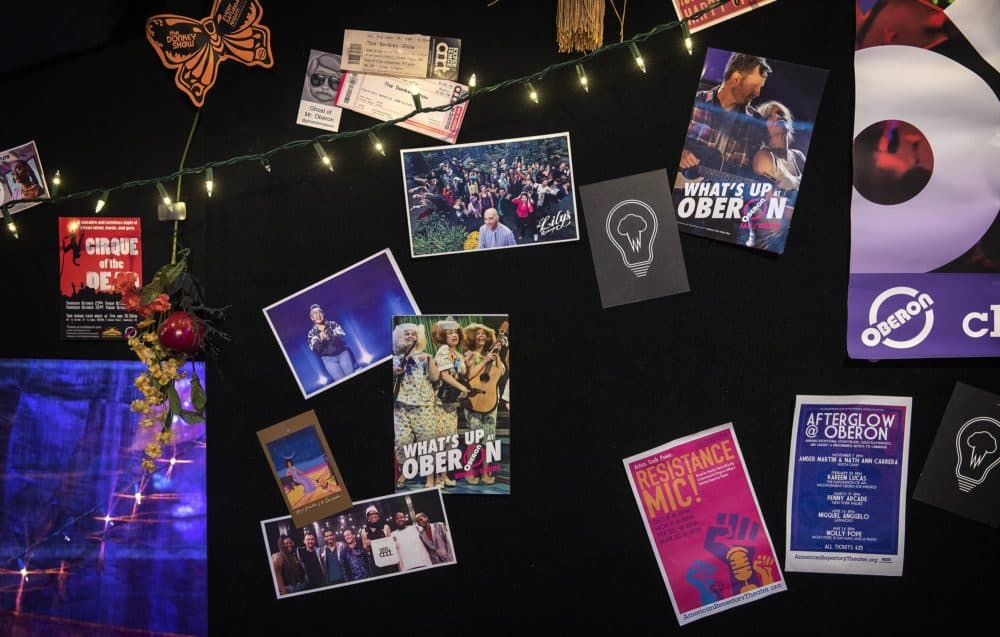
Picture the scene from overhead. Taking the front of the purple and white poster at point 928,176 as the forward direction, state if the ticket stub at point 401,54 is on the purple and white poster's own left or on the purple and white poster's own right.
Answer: on the purple and white poster's own right

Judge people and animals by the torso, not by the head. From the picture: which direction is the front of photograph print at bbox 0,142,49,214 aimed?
toward the camera

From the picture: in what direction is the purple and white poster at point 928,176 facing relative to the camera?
toward the camera

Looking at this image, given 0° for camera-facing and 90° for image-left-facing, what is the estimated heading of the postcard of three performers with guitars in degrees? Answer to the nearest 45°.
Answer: approximately 0°

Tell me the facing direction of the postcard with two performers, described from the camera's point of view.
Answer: facing the viewer

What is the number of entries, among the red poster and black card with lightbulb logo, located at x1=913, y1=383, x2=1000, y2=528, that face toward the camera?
2

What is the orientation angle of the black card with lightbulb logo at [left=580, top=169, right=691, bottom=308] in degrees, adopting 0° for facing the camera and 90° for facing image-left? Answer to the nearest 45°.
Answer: approximately 0°
